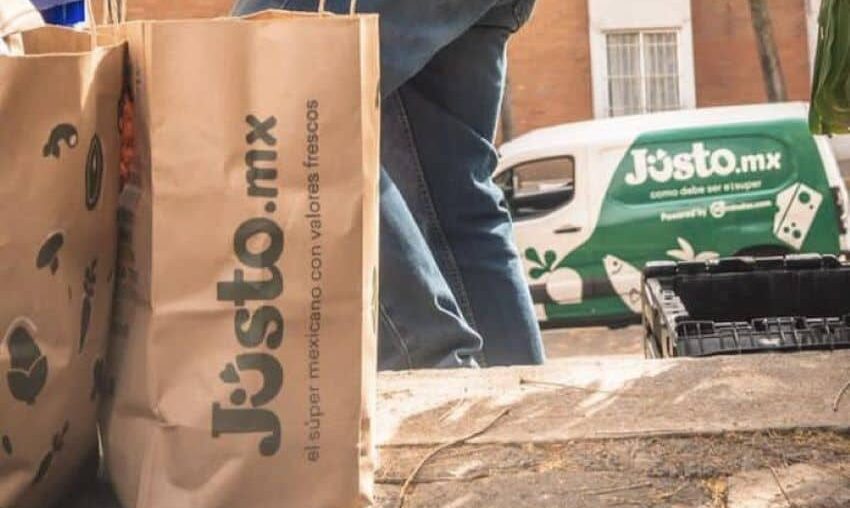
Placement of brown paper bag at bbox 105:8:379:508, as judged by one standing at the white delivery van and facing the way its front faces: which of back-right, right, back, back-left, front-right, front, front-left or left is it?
left

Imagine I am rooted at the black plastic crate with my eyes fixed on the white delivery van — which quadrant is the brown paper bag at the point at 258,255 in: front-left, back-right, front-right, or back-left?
back-left

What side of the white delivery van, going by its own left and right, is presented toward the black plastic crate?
left

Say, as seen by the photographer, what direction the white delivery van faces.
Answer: facing to the left of the viewer
